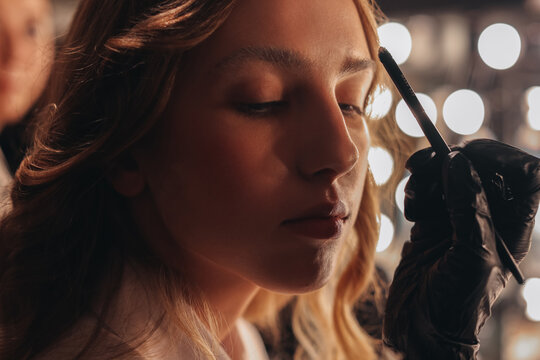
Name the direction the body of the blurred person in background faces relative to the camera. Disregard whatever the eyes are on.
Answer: toward the camera
